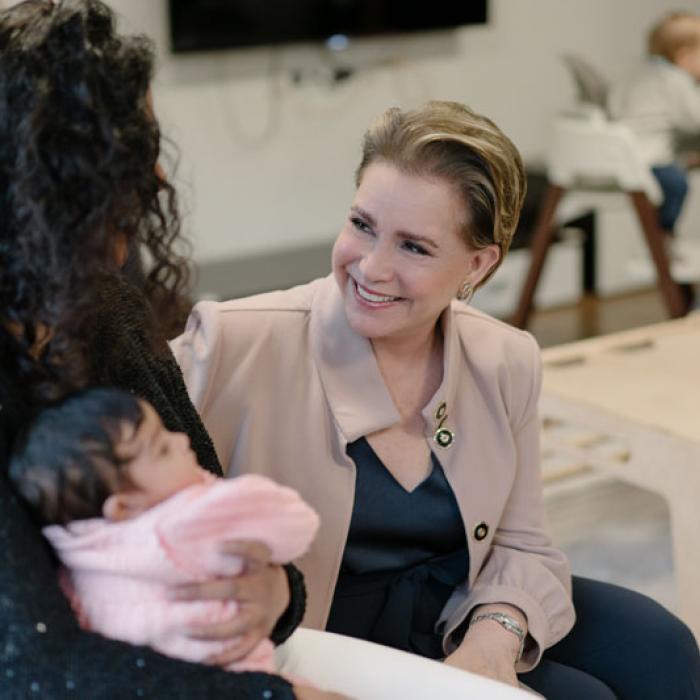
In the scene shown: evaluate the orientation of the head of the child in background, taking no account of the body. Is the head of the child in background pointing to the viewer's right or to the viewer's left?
to the viewer's right

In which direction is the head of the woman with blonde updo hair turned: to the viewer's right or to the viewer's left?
to the viewer's left

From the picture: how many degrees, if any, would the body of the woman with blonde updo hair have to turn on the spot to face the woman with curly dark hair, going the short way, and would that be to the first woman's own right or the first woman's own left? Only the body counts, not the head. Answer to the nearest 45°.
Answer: approximately 45° to the first woman's own right

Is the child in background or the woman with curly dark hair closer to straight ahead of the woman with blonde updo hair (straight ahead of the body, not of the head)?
the woman with curly dark hair

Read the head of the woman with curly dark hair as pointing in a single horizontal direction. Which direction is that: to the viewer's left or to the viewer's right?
to the viewer's right

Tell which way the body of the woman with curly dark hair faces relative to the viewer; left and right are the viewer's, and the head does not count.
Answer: facing away from the viewer and to the right of the viewer

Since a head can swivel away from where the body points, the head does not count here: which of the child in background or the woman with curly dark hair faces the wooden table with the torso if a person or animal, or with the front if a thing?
the woman with curly dark hair
